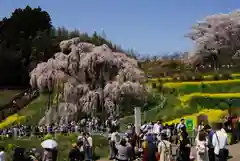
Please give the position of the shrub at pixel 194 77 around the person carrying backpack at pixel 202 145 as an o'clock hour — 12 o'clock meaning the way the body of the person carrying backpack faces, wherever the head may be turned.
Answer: The shrub is roughly at 12 o'clock from the person carrying backpack.

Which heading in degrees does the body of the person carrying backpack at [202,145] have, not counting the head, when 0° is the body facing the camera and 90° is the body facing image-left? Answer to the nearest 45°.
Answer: approximately 180°

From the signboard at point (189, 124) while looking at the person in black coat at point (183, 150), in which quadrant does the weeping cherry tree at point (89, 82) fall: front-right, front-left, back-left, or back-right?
back-right

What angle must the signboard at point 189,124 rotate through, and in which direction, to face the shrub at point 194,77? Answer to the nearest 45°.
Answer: approximately 180°

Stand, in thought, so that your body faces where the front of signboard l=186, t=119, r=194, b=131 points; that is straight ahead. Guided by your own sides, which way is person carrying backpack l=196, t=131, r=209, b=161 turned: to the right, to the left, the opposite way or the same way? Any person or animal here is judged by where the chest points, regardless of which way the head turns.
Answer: the opposite way

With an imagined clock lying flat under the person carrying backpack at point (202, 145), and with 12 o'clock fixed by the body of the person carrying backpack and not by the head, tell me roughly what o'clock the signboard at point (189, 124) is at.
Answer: The signboard is roughly at 12 o'clock from the person carrying backpack.

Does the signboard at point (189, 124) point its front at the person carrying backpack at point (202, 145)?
yes

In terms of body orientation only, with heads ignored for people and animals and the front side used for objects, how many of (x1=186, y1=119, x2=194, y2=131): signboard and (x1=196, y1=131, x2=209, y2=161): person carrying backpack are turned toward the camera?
1

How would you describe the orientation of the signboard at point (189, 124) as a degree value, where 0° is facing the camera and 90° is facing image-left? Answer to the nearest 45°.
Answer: approximately 0°

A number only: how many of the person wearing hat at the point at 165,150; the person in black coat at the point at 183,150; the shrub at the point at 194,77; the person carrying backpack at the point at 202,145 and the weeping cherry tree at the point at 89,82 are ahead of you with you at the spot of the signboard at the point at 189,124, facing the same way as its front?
3
